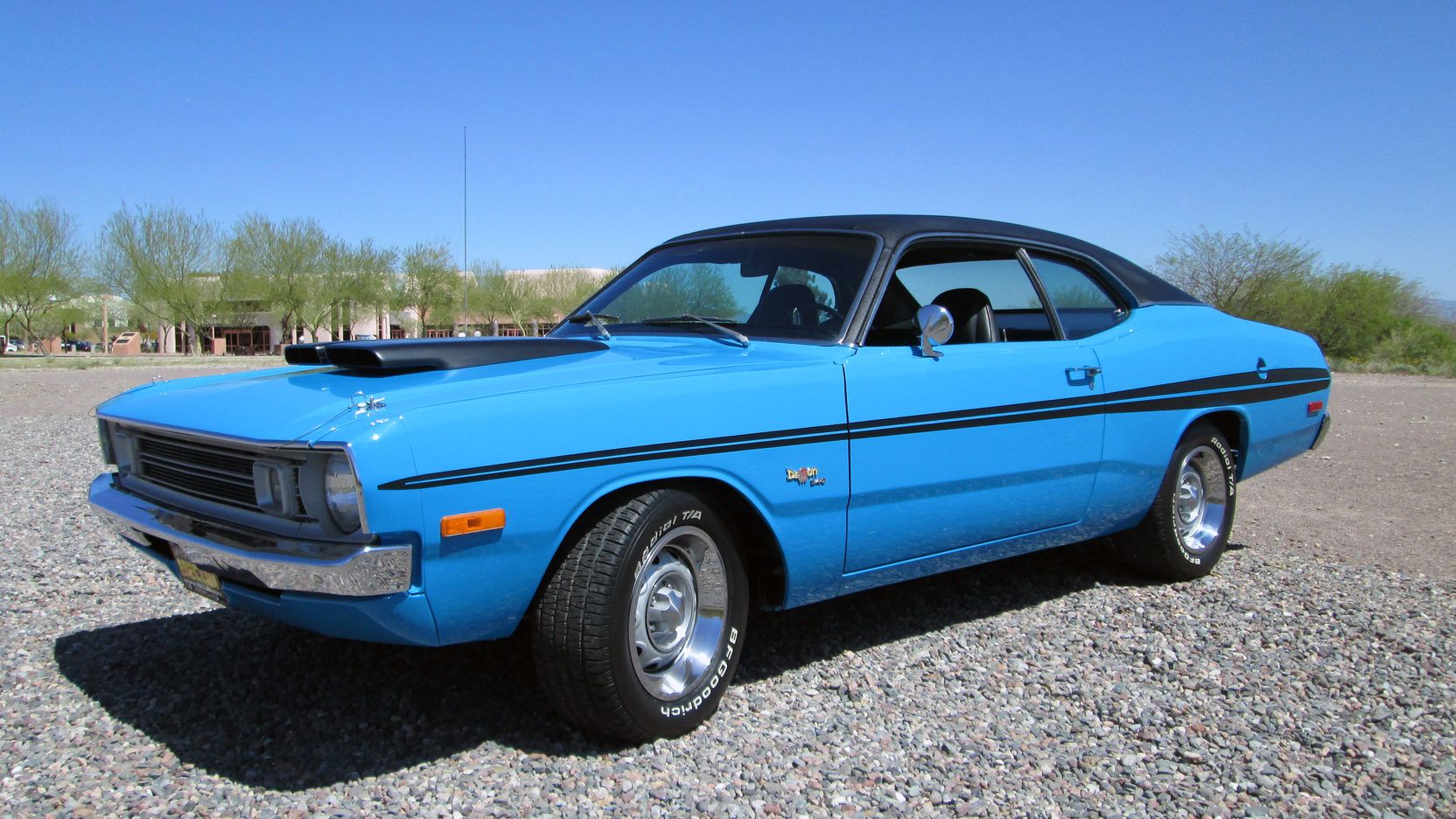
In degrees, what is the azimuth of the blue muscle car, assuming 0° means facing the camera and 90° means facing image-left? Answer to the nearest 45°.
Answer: approximately 45°

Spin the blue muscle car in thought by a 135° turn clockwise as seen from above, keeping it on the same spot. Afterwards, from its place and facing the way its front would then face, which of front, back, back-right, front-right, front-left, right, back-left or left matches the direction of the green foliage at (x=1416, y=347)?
front-right

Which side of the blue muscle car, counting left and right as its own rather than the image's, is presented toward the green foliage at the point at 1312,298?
back

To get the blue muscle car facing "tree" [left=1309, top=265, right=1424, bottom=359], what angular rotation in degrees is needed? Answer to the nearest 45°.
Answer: approximately 180°
